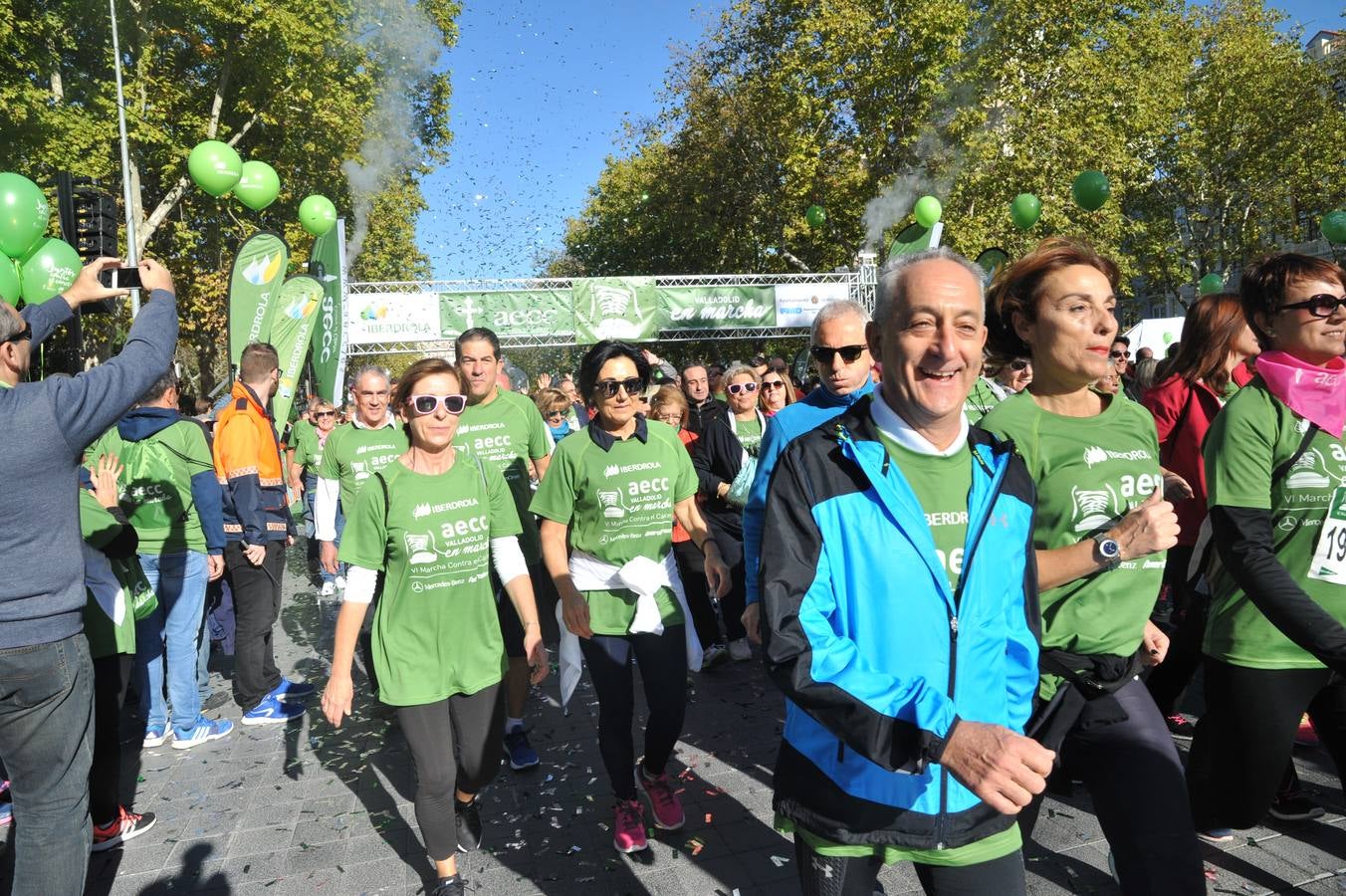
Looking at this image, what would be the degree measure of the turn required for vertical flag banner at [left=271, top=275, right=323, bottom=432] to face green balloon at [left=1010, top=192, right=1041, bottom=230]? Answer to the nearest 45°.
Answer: approximately 90° to its left

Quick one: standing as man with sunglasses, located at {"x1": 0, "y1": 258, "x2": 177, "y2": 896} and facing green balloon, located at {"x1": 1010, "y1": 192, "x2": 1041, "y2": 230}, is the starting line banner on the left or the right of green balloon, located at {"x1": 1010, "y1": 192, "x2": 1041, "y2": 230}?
left

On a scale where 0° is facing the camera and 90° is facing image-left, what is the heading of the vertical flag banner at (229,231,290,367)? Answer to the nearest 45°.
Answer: approximately 0°

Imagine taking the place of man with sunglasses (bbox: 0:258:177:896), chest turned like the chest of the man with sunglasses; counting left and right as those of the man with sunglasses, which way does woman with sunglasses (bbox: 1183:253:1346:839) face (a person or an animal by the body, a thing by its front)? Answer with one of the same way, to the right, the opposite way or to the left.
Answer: the opposite way

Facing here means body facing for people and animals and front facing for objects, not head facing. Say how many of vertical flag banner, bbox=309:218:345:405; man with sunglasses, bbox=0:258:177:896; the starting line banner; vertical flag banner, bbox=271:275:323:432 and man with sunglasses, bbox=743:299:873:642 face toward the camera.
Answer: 4

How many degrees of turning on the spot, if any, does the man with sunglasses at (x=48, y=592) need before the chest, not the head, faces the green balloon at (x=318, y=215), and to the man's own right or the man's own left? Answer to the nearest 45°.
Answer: approximately 45° to the man's own left

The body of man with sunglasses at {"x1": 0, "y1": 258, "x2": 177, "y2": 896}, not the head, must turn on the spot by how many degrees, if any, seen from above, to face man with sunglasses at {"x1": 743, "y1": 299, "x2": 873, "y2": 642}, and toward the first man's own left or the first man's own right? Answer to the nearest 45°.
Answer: approximately 45° to the first man's own right

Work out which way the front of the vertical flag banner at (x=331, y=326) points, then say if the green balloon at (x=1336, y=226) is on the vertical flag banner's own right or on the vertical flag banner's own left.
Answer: on the vertical flag banner's own left
